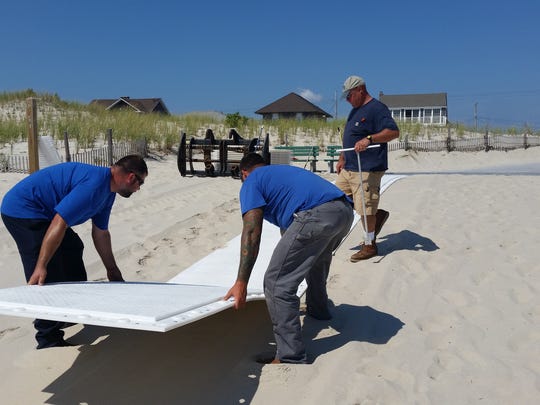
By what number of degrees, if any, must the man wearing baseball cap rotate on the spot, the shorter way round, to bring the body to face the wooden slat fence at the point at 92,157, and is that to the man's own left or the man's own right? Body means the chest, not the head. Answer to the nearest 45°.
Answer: approximately 90° to the man's own right

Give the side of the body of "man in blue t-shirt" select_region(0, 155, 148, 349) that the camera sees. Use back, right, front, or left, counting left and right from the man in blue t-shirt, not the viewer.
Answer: right

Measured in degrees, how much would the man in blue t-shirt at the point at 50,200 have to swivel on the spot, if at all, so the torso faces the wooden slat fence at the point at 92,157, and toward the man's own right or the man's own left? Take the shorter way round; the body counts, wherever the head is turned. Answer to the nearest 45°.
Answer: approximately 90° to the man's own left

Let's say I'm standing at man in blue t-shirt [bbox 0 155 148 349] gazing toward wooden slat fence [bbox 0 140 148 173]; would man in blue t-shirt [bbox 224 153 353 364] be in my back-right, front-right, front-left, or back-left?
back-right

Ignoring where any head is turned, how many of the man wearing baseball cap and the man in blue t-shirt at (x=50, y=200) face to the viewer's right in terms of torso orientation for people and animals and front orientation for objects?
1

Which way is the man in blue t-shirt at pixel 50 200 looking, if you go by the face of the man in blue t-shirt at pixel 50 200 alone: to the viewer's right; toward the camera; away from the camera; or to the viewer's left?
to the viewer's right

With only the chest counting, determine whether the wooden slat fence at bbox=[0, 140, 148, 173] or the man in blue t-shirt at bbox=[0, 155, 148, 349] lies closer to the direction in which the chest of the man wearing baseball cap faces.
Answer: the man in blue t-shirt

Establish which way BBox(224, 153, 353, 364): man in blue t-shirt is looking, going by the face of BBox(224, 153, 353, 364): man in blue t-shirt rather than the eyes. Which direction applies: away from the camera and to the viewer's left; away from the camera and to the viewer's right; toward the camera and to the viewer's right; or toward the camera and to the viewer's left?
away from the camera and to the viewer's left

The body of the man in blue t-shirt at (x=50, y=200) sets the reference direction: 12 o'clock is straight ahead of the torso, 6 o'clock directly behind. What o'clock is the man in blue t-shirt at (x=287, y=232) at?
the man in blue t-shirt at (x=287, y=232) is roughly at 1 o'clock from the man in blue t-shirt at (x=50, y=200).
